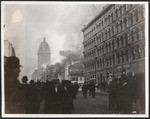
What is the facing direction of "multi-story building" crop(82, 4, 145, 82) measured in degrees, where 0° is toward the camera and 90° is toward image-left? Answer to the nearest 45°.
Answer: approximately 45°
